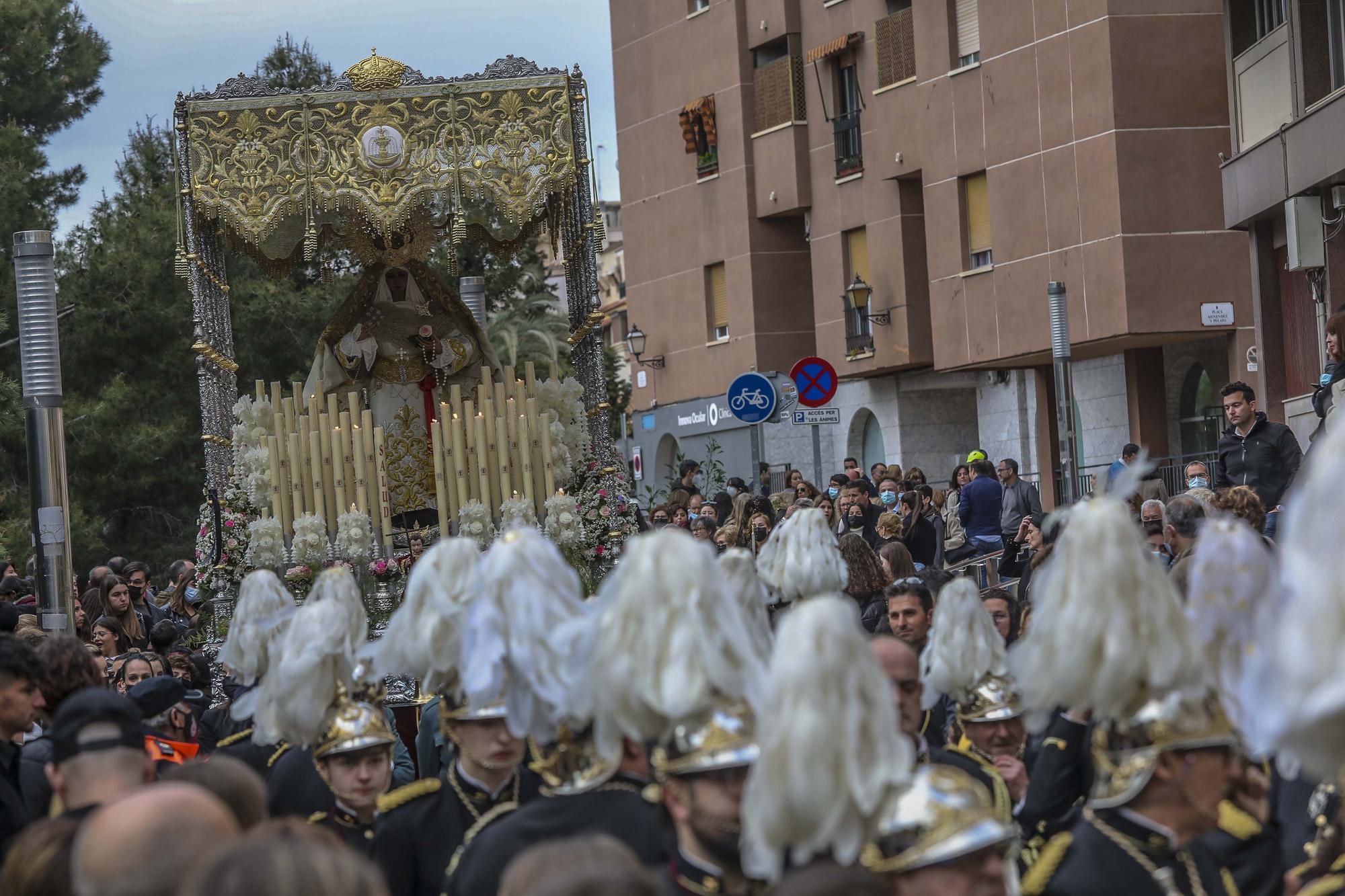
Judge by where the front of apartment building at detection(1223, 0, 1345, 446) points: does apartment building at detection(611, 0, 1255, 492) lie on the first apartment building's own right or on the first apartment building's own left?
on the first apartment building's own right

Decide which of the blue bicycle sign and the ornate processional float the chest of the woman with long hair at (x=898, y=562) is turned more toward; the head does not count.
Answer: the ornate processional float

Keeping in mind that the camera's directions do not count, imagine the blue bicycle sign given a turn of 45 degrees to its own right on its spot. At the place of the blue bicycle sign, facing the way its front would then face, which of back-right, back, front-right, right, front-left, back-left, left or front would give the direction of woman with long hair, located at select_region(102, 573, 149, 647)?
front

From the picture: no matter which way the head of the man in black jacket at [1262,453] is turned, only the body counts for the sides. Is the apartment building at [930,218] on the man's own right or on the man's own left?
on the man's own right

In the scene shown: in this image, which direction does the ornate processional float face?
toward the camera

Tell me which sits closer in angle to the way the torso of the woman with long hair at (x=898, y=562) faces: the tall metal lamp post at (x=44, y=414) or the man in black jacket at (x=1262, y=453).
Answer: the tall metal lamp post

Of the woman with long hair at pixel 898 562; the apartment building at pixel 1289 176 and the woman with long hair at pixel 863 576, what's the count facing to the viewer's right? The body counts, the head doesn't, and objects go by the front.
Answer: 0

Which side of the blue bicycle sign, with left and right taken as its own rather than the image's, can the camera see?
front

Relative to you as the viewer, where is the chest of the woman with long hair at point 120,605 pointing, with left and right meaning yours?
facing the viewer and to the right of the viewer

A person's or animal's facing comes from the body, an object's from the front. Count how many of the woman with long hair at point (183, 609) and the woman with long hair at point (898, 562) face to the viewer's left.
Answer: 1

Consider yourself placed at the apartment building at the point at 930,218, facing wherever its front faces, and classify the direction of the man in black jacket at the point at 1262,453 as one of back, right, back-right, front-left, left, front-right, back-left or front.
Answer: front-left
